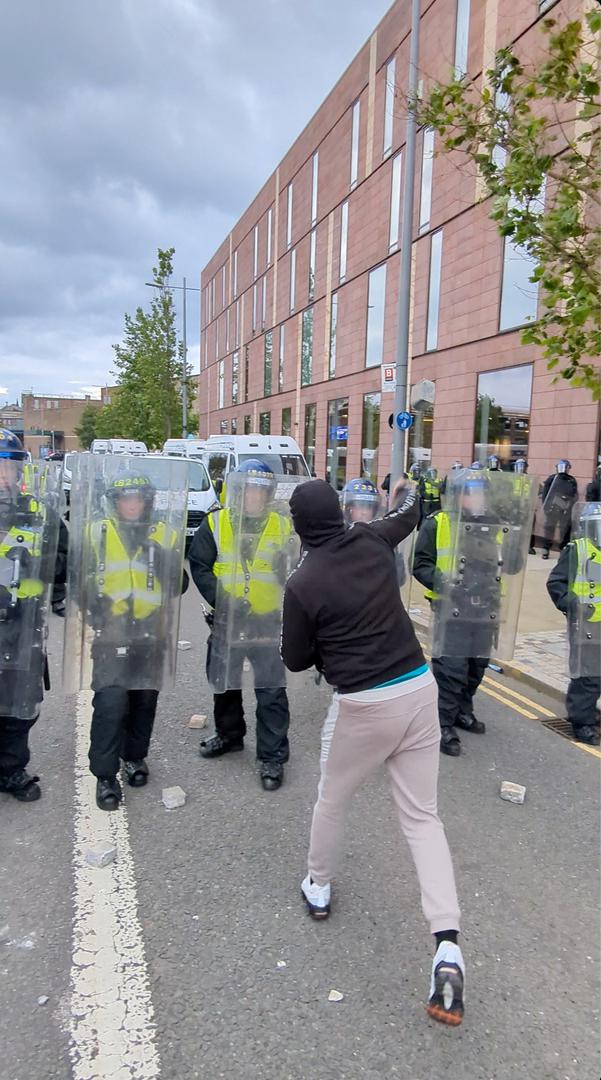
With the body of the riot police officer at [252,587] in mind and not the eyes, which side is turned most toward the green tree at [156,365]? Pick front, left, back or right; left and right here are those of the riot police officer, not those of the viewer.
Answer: back

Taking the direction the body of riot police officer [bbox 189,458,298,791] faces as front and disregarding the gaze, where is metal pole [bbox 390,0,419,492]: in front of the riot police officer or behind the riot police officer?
behind

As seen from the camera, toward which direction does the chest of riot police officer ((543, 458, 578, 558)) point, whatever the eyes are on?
toward the camera

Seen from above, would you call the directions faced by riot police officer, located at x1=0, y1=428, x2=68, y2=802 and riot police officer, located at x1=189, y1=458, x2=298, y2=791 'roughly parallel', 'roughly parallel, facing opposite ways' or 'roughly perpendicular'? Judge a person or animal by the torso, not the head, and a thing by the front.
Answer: roughly parallel

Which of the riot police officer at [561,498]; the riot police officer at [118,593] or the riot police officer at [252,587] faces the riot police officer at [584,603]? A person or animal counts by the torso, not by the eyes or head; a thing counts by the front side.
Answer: the riot police officer at [561,498]

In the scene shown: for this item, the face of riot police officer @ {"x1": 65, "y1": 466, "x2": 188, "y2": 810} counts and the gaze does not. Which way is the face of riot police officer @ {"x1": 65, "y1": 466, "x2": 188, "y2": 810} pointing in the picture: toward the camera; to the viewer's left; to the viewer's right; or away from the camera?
toward the camera

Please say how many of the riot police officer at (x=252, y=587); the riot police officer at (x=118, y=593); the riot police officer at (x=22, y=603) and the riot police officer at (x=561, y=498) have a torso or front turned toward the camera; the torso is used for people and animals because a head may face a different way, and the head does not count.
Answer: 4

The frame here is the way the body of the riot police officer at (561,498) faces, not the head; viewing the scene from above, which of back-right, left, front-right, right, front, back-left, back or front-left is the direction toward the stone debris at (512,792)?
front

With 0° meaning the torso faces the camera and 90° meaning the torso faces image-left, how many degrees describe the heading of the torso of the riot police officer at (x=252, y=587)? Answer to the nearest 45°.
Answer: approximately 0°

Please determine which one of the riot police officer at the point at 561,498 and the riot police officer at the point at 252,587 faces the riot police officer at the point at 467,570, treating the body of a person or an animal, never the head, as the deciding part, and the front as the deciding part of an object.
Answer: the riot police officer at the point at 561,498

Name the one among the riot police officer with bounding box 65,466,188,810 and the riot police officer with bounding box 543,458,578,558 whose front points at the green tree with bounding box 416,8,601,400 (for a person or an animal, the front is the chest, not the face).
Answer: the riot police officer with bounding box 543,458,578,558

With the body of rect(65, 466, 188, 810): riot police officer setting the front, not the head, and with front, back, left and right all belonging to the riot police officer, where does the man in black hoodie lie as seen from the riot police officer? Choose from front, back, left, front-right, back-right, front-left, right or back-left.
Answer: front-left

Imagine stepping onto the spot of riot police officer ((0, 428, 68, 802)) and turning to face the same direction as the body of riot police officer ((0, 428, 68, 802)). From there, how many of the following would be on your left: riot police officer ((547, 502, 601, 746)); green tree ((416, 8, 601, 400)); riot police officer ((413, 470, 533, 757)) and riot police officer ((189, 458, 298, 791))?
4

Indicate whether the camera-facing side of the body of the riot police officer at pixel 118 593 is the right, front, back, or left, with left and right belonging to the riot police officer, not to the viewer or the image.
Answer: front

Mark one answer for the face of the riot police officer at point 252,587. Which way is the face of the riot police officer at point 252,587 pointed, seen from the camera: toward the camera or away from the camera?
toward the camera

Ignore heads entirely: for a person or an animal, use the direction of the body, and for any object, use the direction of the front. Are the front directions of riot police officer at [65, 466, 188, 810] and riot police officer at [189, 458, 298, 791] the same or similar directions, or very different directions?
same or similar directions
